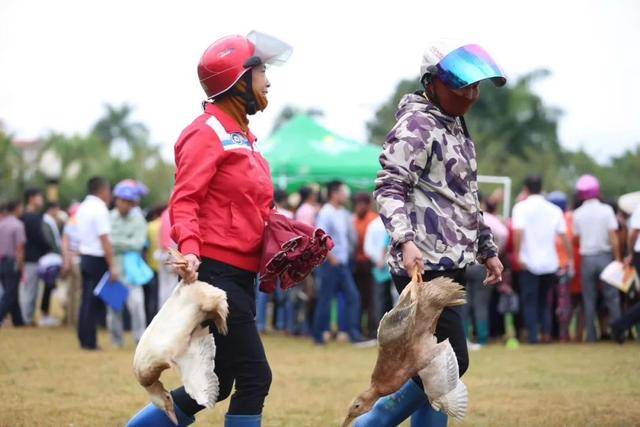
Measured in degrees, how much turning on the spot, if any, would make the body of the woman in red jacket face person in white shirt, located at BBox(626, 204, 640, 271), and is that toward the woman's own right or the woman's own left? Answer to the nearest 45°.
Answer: approximately 45° to the woman's own left

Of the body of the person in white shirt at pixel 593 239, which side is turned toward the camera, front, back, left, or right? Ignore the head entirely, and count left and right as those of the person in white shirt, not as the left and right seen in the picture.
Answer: back

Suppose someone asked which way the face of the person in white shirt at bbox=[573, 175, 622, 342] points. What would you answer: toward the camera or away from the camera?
away from the camera

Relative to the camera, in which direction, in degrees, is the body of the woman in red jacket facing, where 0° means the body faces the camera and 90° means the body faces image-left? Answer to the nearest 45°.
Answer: approximately 270°

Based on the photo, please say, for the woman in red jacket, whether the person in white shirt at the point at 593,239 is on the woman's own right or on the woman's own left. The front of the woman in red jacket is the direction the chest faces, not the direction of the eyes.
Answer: on the woman's own left

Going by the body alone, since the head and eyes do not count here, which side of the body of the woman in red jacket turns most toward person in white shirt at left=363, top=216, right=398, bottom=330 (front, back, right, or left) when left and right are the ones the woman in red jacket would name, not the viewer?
left

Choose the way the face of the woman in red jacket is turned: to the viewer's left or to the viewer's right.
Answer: to the viewer's right

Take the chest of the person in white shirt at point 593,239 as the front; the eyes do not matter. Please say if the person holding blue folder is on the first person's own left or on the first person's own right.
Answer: on the first person's own left

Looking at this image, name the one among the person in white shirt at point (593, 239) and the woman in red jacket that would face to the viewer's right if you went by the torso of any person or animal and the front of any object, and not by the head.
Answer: the woman in red jacket
